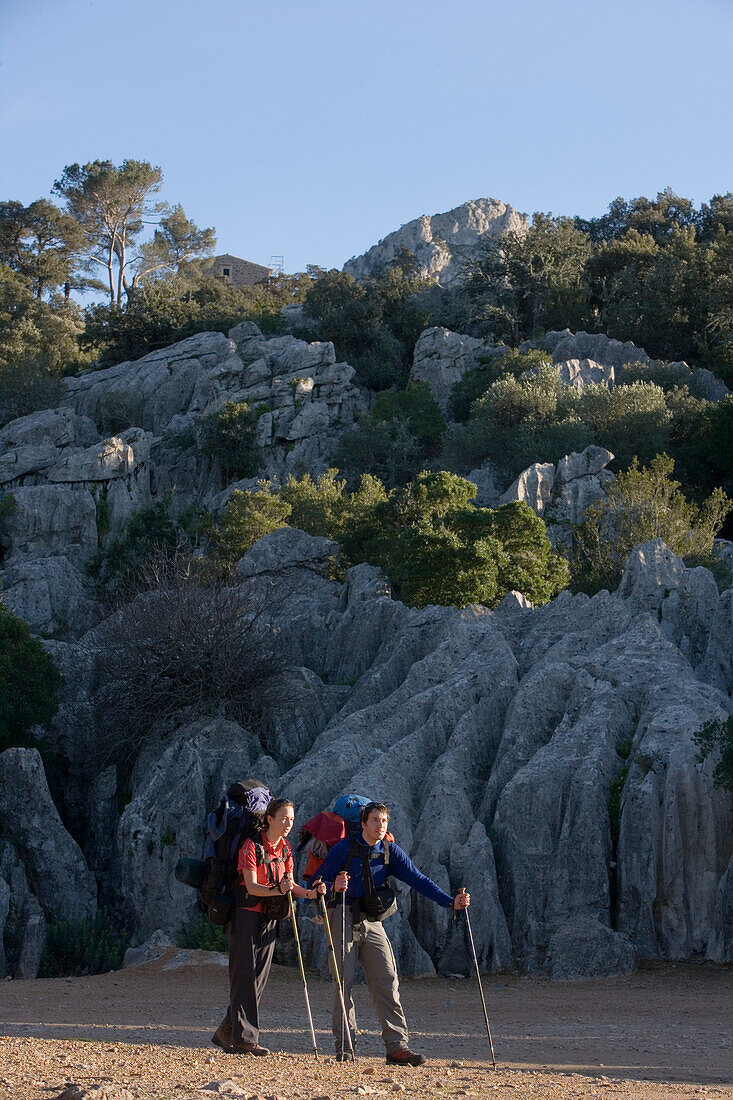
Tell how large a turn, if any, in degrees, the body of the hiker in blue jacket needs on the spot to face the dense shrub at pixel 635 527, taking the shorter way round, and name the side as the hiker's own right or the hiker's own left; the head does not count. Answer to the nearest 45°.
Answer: approximately 135° to the hiker's own left

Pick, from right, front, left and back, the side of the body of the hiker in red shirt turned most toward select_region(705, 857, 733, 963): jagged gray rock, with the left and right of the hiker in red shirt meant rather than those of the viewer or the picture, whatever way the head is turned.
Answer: left

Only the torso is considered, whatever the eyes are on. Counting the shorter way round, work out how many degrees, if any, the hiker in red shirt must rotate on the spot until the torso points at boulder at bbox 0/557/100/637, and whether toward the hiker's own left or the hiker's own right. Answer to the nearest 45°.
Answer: approximately 135° to the hiker's own left

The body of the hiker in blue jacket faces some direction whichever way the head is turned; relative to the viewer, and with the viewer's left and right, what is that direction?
facing the viewer and to the right of the viewer

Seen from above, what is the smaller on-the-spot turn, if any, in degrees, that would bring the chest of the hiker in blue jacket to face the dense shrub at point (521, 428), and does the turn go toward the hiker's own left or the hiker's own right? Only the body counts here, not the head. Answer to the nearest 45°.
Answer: approximately 135° to the hiker's own left

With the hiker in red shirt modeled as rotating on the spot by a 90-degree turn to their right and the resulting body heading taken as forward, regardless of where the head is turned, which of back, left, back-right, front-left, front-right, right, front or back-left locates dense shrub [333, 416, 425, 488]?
back-right

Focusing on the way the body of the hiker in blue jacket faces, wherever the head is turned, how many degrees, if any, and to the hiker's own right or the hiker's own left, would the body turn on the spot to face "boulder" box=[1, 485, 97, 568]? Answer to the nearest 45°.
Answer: approximately 135° to the hiker's own left

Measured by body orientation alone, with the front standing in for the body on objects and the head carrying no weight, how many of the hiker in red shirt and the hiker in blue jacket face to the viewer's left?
0

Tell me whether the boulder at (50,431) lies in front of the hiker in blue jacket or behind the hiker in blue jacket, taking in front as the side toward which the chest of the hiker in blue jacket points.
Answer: behind

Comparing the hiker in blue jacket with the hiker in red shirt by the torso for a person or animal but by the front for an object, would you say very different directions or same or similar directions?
same or similar directions

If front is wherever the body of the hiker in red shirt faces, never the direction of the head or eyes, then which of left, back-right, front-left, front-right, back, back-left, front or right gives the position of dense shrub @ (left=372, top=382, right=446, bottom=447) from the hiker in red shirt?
back-left

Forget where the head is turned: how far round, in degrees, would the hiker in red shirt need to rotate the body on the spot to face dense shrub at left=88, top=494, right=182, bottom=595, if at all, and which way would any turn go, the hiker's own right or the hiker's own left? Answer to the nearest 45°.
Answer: approximately 135° to the hiker's own left

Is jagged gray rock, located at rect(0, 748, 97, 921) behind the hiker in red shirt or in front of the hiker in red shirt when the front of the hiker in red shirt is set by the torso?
behind
